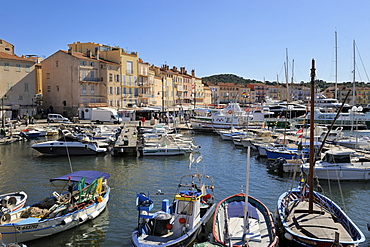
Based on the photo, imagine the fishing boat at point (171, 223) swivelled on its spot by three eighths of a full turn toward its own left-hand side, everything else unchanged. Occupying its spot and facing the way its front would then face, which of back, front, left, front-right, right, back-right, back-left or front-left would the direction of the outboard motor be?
front-left

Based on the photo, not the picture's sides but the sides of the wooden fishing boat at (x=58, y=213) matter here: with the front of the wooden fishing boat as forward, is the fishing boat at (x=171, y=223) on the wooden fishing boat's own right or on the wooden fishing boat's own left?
on the wooden fishing boat's own left

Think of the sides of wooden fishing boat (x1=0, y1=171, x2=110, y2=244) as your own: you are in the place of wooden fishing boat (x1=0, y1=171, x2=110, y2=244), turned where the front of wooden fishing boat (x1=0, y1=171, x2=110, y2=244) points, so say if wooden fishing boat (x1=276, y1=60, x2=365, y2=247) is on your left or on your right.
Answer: on your left

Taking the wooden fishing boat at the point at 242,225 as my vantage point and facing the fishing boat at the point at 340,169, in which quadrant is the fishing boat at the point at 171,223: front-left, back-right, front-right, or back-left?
back-left

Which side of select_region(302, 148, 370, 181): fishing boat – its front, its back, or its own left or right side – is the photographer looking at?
left

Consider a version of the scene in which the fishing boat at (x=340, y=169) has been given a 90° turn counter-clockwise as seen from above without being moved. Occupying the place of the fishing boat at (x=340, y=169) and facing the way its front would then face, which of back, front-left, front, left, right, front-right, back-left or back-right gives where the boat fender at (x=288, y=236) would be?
front

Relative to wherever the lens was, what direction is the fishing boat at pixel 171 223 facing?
facing the viewer and to the left of the viewer
